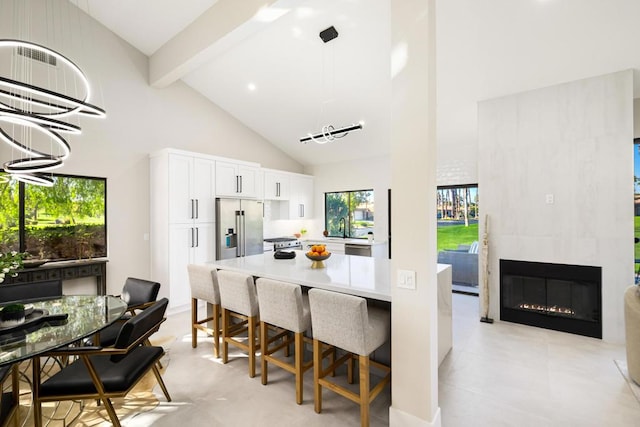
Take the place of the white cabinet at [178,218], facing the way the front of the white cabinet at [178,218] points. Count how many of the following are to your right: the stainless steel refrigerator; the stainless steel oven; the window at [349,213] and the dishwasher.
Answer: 0

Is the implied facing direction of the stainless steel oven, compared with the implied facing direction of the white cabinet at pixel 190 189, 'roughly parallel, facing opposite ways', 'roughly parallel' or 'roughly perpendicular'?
roughly parallel

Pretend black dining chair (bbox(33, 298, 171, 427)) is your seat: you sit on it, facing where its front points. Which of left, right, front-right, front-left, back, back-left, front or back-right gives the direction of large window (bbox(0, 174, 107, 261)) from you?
front-right

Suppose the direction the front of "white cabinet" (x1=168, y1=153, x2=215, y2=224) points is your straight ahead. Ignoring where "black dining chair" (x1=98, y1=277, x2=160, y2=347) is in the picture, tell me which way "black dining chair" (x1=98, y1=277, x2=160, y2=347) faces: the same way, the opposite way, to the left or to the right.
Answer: to the right

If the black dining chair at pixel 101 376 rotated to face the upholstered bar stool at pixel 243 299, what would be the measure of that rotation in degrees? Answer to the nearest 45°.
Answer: approximately 135° to its right

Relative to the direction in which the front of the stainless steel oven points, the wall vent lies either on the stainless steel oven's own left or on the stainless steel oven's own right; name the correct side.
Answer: on the stainless steel oven's own right

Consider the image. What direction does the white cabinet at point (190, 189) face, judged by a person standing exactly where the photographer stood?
facing the viewer and to the right of the viewer

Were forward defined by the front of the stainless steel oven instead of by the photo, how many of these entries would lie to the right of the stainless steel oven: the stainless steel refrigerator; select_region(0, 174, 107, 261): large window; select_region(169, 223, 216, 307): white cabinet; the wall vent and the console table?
5

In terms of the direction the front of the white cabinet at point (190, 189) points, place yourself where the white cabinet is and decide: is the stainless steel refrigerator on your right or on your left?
on your left

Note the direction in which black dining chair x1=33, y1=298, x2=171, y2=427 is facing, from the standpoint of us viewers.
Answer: facing away from the viewer and to the left of the viewer

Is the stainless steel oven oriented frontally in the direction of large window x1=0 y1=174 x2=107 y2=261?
no

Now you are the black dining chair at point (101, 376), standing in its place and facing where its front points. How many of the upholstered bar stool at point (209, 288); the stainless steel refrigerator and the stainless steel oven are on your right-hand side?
3

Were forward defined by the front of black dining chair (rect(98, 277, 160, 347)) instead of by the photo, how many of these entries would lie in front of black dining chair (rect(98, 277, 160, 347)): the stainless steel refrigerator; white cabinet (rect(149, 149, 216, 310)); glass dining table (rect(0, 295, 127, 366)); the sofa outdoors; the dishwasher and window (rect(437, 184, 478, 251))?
1

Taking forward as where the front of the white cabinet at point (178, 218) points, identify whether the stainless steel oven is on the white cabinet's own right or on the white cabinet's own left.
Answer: on the white cabinet's own left

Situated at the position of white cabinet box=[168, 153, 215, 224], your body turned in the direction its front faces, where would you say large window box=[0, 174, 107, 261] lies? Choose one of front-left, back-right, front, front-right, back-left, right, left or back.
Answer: back-right

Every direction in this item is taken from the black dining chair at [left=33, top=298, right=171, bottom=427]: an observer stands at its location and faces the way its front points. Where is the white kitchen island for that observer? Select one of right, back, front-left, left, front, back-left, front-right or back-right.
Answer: back-right

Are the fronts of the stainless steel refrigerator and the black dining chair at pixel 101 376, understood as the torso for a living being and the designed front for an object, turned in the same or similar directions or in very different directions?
very different directions
